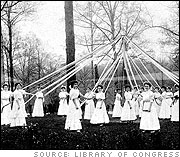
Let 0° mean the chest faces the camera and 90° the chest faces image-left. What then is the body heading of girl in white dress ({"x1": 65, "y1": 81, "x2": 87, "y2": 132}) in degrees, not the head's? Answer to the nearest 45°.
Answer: approximately 315°

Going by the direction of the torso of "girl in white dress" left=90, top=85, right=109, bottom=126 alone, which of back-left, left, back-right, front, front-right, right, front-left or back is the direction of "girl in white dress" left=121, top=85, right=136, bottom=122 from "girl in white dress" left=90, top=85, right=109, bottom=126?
back-left

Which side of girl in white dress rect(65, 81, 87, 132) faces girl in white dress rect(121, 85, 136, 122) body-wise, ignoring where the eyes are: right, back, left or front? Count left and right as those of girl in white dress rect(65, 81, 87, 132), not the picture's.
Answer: left

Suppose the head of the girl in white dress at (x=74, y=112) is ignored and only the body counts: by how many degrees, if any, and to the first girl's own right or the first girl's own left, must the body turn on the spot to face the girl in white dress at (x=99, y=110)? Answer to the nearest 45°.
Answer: approximately 90° to the first girl's own left

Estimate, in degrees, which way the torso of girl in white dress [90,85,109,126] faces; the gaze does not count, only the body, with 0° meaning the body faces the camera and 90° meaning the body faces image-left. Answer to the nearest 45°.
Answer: approximately 0°
